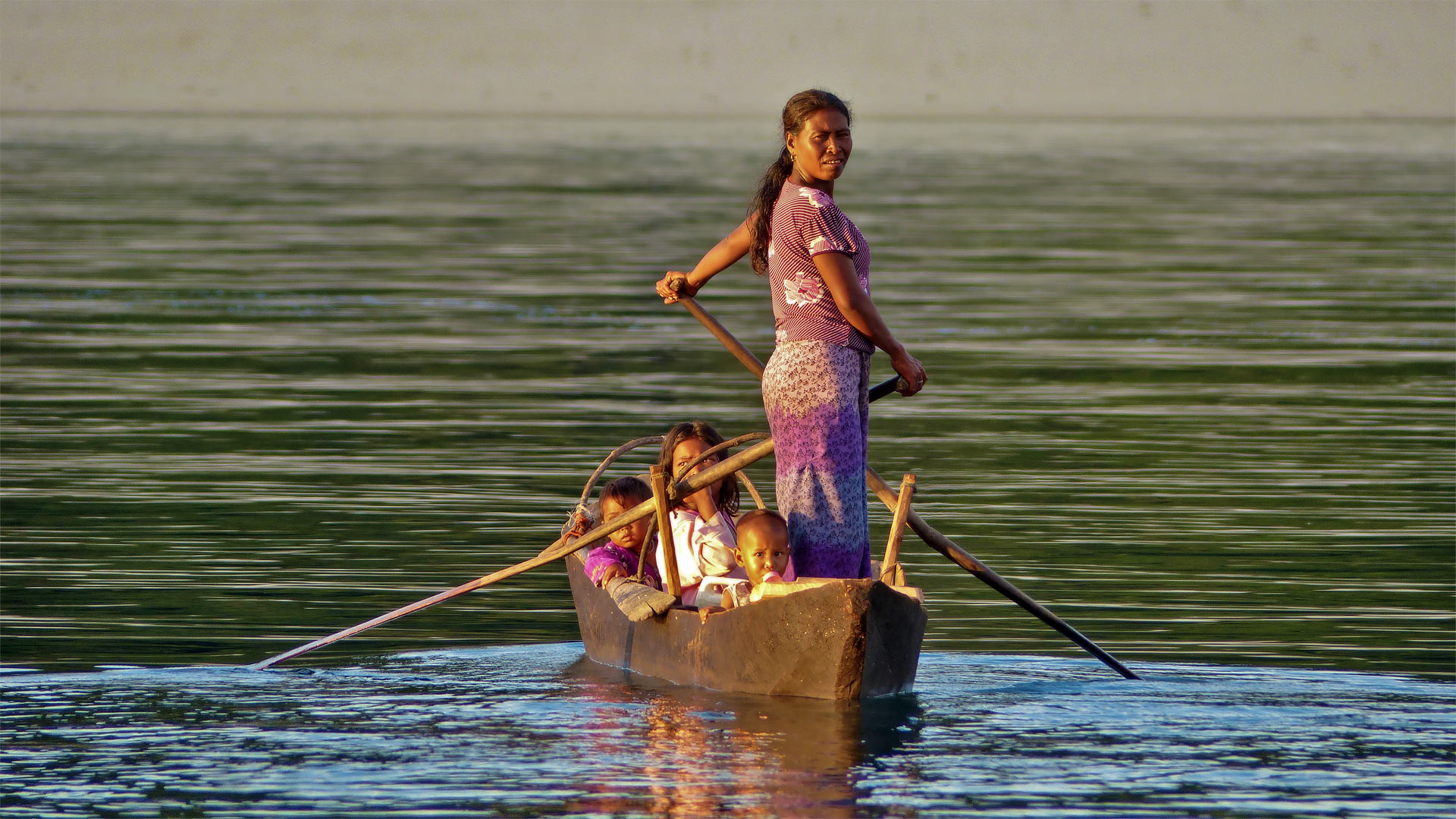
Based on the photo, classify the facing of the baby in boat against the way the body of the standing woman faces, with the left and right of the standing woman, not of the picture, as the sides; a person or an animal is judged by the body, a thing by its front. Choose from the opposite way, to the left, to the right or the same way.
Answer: to the right

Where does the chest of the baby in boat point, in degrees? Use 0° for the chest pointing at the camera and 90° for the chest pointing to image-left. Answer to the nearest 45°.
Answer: approximately 315°
